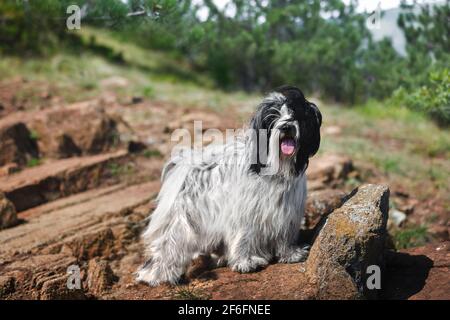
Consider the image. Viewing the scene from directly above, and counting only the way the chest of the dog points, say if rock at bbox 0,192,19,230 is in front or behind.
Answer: behind

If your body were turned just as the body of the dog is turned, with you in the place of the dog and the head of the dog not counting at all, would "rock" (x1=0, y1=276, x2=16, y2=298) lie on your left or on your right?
on your right

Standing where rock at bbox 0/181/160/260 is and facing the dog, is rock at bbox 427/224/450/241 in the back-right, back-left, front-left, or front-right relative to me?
front-left

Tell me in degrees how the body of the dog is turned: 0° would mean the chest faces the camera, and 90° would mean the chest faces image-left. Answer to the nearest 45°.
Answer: approximately 315°

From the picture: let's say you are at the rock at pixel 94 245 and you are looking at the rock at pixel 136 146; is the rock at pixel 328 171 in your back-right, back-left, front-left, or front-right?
front-right

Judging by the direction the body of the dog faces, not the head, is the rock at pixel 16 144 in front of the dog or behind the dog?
behind

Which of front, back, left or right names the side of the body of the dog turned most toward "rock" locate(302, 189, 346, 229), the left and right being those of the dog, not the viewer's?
left

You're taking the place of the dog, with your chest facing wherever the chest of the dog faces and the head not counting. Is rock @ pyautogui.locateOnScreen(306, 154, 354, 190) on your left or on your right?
on your left

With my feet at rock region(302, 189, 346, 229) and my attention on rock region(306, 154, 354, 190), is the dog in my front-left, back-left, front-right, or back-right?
back-left

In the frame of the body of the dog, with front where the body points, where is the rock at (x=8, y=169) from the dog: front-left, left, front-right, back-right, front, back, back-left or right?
back

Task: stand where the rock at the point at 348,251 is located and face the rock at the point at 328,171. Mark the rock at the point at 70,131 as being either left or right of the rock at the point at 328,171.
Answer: left

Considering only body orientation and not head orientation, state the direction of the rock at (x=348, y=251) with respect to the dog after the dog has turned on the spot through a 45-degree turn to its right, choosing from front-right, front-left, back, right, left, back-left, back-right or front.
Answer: front-left

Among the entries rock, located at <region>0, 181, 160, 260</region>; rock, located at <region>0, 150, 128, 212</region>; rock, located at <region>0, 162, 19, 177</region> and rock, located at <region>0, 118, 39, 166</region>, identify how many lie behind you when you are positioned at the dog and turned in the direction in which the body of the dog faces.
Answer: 4

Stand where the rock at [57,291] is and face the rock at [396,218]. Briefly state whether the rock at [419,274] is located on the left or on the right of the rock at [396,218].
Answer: right

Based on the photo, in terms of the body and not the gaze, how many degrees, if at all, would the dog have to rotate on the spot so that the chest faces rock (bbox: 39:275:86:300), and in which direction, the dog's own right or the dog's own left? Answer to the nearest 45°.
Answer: approximately 135° to the dog's own right

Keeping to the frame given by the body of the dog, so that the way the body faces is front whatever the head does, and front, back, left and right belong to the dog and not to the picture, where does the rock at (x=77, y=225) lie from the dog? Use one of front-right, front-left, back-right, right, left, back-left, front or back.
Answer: back
